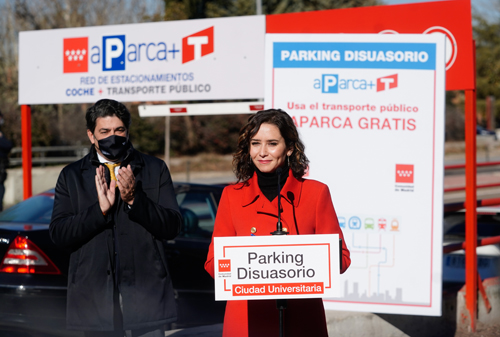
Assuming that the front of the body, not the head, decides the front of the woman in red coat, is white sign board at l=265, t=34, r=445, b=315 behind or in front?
behind

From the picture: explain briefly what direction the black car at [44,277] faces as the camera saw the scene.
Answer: facing away from the viewer and to the right of the viewer

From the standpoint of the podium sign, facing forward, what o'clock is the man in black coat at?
The man in black coat is roughly at 4 o'clock from the podium sign.

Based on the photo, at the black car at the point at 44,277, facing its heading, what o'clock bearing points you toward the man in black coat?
The man in black coat is roughly at 4 o'clock from the black car.

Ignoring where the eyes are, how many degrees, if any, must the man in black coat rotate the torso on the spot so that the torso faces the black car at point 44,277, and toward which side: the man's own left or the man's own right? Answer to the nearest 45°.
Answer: approximately 180°

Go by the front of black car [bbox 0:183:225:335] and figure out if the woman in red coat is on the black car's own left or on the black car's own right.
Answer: on the black car's own right

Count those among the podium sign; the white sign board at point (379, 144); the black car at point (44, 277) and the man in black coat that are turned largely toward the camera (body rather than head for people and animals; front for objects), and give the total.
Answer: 3

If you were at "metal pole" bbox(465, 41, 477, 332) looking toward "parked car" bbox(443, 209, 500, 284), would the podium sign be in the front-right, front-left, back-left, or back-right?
back-left

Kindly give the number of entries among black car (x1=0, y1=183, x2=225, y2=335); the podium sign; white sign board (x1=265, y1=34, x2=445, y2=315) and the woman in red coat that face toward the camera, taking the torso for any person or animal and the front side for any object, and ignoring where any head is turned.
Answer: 3
